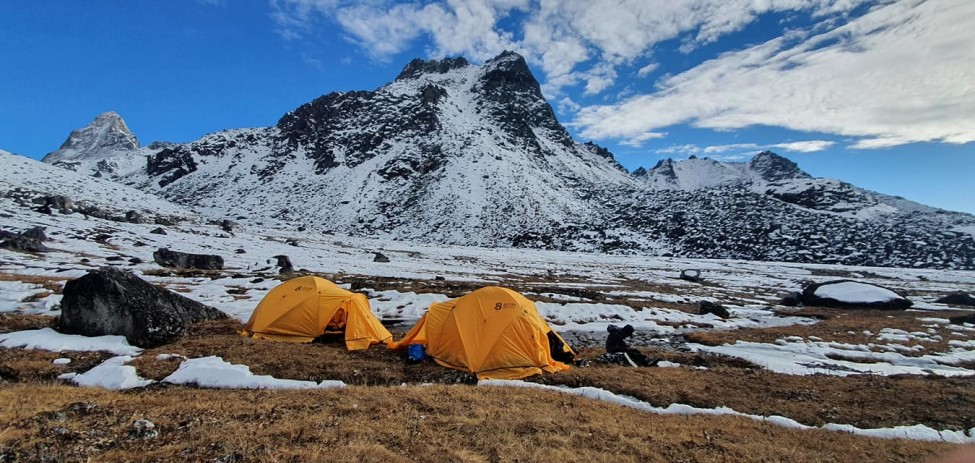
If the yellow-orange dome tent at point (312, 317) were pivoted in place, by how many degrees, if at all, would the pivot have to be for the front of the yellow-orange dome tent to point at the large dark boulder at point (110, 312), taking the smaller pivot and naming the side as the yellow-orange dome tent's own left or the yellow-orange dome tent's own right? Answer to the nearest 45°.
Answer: approximately 135° to the yellow-orange dome tent's own right

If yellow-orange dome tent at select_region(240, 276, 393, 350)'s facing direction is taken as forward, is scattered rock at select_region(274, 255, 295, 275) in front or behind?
behind

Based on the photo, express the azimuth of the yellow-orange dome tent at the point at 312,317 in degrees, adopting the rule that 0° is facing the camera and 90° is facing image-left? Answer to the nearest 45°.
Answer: approximately 315°

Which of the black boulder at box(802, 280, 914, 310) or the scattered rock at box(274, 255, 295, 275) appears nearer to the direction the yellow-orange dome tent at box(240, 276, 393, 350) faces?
the black boulder

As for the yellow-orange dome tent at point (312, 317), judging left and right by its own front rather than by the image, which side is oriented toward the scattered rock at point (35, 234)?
back

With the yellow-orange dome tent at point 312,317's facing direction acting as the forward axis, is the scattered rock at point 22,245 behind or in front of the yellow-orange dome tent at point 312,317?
behind

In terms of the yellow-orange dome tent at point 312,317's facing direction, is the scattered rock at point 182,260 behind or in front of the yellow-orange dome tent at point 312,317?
behind

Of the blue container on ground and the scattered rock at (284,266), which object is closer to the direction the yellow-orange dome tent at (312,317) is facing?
the blue container on ground
